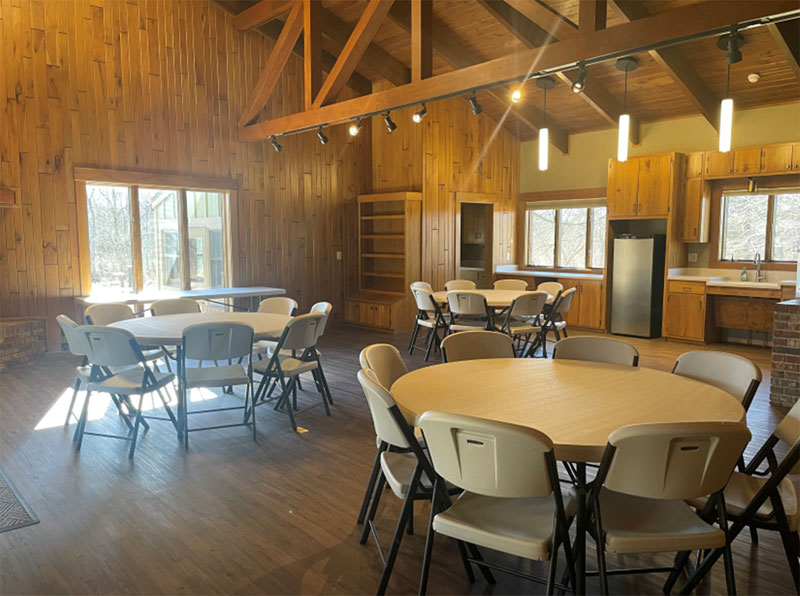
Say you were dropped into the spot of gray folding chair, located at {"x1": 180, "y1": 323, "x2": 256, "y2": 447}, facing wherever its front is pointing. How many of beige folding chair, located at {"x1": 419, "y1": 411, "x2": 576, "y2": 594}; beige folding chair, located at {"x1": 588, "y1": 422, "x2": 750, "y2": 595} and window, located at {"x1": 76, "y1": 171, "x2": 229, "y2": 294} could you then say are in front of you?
1

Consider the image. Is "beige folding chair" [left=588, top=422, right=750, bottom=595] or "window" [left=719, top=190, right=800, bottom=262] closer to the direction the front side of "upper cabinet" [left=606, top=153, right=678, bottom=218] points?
the beige folding chair

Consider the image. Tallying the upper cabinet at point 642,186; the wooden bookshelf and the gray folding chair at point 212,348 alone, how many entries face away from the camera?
1

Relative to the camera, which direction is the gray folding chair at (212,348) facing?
away from the camera

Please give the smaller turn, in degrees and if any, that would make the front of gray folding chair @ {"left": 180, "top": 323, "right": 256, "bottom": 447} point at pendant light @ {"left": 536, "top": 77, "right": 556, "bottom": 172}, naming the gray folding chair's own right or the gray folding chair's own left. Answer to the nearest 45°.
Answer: approximately 90° to the gray folding chair's own right

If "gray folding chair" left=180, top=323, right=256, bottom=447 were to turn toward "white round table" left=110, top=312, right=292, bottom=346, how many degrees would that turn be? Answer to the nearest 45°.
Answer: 0° — it already faces it

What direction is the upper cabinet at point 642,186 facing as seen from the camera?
toward the camera

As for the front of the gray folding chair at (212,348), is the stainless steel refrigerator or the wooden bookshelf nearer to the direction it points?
the wooden bookshelf

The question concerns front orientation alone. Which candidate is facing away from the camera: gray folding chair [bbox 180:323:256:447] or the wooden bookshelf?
the gray folding chair

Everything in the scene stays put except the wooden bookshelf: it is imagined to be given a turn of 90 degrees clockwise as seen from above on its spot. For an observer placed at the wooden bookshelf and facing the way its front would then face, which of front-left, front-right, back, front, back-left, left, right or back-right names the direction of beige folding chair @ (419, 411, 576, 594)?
back-left

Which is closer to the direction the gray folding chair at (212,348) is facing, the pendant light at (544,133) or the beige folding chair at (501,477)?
the pendant light

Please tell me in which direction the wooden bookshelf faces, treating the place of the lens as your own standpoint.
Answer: facing the viewer and to the left of the viewer

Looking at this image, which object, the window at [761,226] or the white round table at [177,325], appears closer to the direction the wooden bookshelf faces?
the white round table

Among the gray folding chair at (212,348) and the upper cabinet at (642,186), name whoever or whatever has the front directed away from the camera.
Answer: the gray folding chair

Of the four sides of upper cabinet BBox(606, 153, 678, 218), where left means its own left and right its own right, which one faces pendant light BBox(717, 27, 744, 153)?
front

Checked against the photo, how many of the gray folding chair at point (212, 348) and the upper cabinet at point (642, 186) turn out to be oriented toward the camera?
1

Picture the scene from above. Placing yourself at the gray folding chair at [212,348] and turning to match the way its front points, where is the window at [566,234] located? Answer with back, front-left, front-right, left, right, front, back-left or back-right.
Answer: front-right

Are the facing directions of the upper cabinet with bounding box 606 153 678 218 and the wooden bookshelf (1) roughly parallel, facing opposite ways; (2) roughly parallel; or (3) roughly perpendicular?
roughly parallel

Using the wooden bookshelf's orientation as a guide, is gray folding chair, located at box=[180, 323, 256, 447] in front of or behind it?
in front
